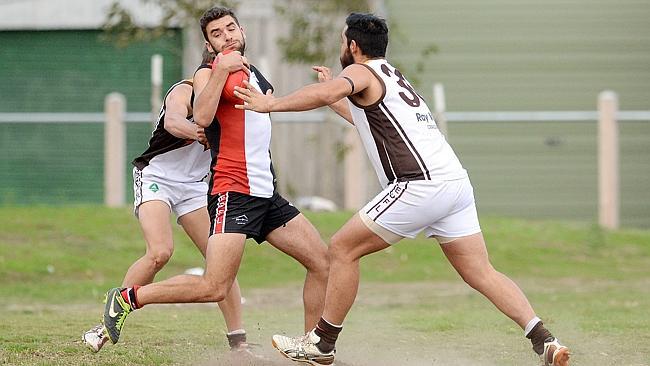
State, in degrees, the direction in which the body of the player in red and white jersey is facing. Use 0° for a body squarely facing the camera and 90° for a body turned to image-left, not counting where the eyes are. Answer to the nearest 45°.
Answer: approximately 315°

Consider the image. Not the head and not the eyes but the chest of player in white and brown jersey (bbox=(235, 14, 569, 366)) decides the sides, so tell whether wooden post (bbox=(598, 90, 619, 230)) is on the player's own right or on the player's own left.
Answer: on the player's own right

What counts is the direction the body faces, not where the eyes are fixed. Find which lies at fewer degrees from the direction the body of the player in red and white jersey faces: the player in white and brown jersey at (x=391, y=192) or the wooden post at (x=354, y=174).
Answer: the player in white and brown jersey

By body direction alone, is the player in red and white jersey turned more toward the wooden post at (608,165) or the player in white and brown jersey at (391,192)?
the player in white and brown jersey

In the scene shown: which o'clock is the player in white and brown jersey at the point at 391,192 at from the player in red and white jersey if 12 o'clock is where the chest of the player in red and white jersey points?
The player in white and brown jersey is roughly at 11 o'clock from the player in red and white jersey.

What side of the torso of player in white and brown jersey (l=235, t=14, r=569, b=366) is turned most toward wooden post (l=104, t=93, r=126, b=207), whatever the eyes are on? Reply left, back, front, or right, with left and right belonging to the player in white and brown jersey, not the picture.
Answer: front

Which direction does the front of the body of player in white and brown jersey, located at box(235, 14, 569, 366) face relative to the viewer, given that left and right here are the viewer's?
facing away from the viewer and to the left of the viewer

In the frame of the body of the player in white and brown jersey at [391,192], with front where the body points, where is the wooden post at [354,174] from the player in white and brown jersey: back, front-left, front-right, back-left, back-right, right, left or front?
front-right

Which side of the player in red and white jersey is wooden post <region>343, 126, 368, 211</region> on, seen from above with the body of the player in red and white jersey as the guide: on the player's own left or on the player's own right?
on the player's own left

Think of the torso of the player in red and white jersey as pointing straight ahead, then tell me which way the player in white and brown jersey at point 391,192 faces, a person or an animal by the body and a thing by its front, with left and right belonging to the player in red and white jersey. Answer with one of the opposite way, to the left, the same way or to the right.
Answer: the opposite way
